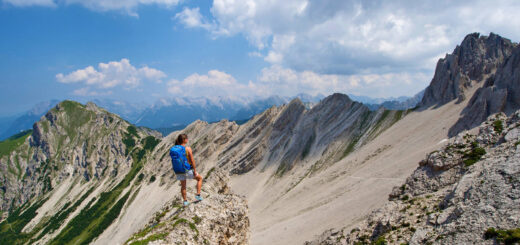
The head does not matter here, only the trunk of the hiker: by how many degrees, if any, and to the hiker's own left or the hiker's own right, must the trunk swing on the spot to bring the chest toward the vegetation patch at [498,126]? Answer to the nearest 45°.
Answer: approximately 45° to the hiker's own right

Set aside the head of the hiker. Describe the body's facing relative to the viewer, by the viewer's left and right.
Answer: facing away from the viewer and to the right of the viewer
